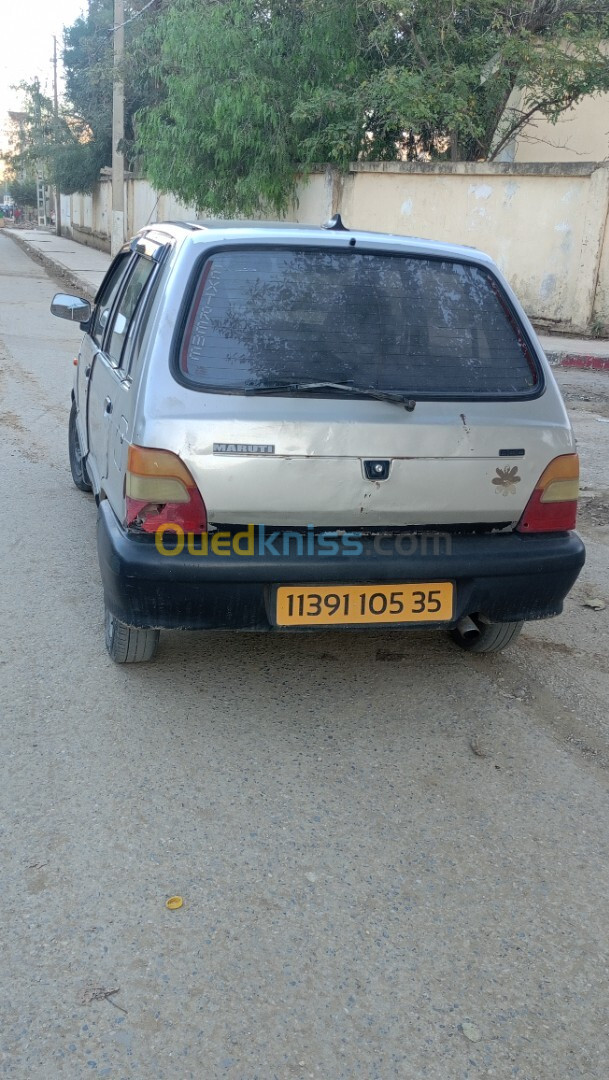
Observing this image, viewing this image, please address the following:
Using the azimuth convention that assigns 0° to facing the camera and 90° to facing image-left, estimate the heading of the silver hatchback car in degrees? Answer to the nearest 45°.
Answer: approximately 180°

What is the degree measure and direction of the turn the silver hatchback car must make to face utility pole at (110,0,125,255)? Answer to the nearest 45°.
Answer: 0° — it already faces it

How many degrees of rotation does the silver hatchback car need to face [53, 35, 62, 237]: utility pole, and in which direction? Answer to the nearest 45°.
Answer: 0° — it already faces it

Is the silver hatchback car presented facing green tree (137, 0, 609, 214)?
yes
